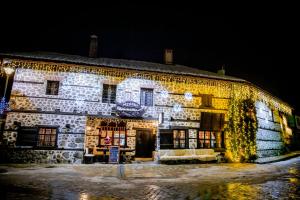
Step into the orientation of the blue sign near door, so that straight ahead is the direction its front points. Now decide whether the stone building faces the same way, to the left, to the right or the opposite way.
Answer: the same way

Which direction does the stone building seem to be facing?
toward the camera

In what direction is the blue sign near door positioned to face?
toward the camera

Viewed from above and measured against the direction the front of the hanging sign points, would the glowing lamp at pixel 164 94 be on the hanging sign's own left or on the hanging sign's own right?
on the hanging sign's own left

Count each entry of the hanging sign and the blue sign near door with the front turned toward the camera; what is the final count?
2

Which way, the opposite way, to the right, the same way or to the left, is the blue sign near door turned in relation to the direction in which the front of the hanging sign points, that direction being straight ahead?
the same way

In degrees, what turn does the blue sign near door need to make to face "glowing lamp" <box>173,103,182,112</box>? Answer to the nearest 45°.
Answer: approximately 90° to its left

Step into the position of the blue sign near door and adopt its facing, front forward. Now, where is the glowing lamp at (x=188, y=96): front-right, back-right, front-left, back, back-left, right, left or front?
left

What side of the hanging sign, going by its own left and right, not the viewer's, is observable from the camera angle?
front

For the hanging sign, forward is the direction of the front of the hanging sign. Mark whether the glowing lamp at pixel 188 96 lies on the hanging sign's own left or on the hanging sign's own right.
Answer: on the hanging sign's own left

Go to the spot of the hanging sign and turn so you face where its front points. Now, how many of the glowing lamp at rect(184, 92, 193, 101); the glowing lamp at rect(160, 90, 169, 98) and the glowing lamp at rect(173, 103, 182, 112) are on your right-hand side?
0
